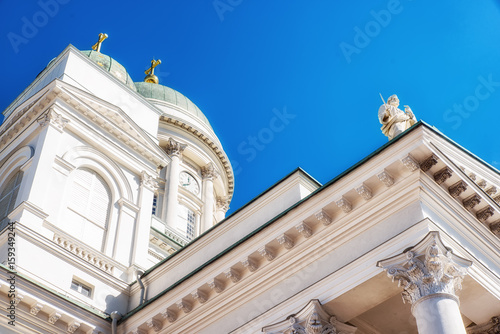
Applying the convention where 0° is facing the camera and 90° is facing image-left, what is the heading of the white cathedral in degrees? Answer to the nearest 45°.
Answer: approximately 315°
